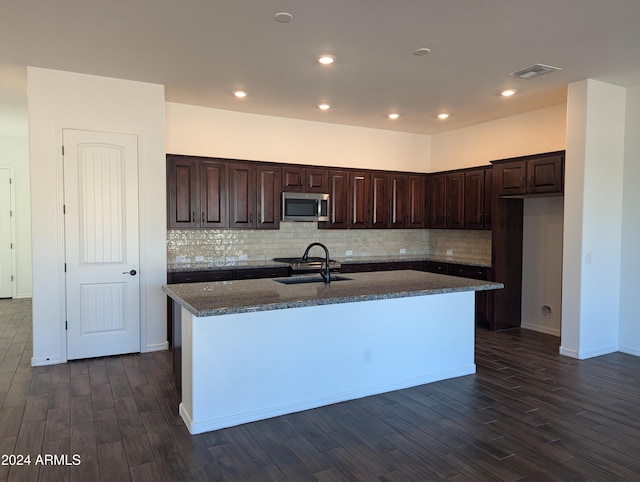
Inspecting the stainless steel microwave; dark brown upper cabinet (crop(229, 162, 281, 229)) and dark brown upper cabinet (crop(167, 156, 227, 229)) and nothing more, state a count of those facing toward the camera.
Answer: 3

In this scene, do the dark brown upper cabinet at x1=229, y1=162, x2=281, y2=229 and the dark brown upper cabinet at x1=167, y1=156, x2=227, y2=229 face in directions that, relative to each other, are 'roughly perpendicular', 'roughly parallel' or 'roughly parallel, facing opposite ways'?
roughly parallel

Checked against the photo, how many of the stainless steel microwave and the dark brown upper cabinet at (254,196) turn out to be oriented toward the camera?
2

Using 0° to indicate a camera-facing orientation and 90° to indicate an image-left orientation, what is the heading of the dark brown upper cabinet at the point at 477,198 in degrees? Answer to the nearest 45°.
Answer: approximately 45°

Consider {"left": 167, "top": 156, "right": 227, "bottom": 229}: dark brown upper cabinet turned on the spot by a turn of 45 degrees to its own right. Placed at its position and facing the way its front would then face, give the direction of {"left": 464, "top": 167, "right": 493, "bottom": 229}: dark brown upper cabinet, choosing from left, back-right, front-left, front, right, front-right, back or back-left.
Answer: back-left

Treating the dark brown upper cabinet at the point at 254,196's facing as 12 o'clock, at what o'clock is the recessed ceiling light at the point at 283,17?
The recessed ceiling light is roughly at 12 o'clock from the dark brown upper cabinet.

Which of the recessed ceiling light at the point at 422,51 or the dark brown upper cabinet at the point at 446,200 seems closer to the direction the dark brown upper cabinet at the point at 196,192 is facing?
the recessed ceiling light

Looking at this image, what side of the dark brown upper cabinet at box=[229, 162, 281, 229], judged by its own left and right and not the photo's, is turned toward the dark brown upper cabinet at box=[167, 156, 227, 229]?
right

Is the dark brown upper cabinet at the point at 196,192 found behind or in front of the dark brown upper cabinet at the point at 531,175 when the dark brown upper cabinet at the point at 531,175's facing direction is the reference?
in front

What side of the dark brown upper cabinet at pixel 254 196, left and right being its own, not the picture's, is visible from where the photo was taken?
front

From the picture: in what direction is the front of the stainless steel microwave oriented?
toward the camera

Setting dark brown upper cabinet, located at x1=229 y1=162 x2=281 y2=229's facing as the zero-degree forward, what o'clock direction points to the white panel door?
The white panel door is roughly at 2 o'clock from the dark brown upper cabinet.

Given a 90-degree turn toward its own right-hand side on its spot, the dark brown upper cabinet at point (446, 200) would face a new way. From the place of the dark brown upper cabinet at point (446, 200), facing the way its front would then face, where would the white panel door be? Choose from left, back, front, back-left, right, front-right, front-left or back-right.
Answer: left

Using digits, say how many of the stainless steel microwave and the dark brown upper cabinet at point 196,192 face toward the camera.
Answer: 2
